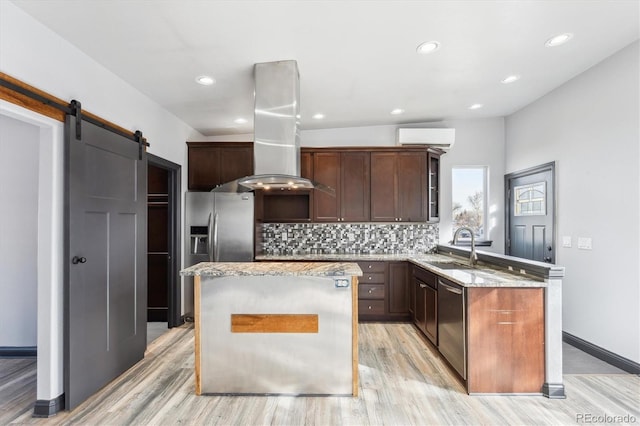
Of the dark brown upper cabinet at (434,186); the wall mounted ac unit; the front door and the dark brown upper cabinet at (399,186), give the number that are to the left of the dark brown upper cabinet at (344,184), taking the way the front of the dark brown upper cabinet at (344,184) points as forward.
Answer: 4

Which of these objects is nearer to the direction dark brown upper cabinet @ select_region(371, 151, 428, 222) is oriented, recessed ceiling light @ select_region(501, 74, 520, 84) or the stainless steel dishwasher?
the stainless steel dishwasher

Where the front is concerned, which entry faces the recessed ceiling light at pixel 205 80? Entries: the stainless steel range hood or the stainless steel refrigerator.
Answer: the stainless steel refrigerator

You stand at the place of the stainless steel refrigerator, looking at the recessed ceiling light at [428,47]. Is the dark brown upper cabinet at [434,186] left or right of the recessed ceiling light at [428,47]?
left

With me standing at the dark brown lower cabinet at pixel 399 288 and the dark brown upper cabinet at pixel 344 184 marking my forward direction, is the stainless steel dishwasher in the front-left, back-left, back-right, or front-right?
back-left

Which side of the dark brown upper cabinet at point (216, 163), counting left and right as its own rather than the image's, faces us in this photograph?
front

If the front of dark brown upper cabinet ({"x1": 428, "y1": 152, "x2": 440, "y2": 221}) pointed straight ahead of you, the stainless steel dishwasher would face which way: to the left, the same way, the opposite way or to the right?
to the right

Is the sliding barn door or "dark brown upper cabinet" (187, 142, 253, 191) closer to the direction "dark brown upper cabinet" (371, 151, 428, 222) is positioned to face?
the sliding barn door

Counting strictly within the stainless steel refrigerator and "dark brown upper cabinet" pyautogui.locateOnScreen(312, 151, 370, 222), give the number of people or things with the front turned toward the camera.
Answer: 2

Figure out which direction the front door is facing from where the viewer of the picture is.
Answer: facing the viewer and to the left of the viewer

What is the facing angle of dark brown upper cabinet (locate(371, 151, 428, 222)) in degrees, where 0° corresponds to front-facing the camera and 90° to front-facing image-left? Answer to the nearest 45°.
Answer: approximately 0°

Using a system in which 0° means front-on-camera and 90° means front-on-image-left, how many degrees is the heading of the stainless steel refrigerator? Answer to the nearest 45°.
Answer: approximately 0°
